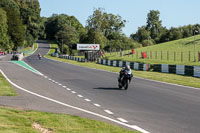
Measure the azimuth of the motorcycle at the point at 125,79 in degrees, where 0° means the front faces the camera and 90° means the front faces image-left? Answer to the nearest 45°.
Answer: approximately 315°

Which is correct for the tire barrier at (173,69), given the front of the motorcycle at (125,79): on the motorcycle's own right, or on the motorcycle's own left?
on the motorcycle's own left
